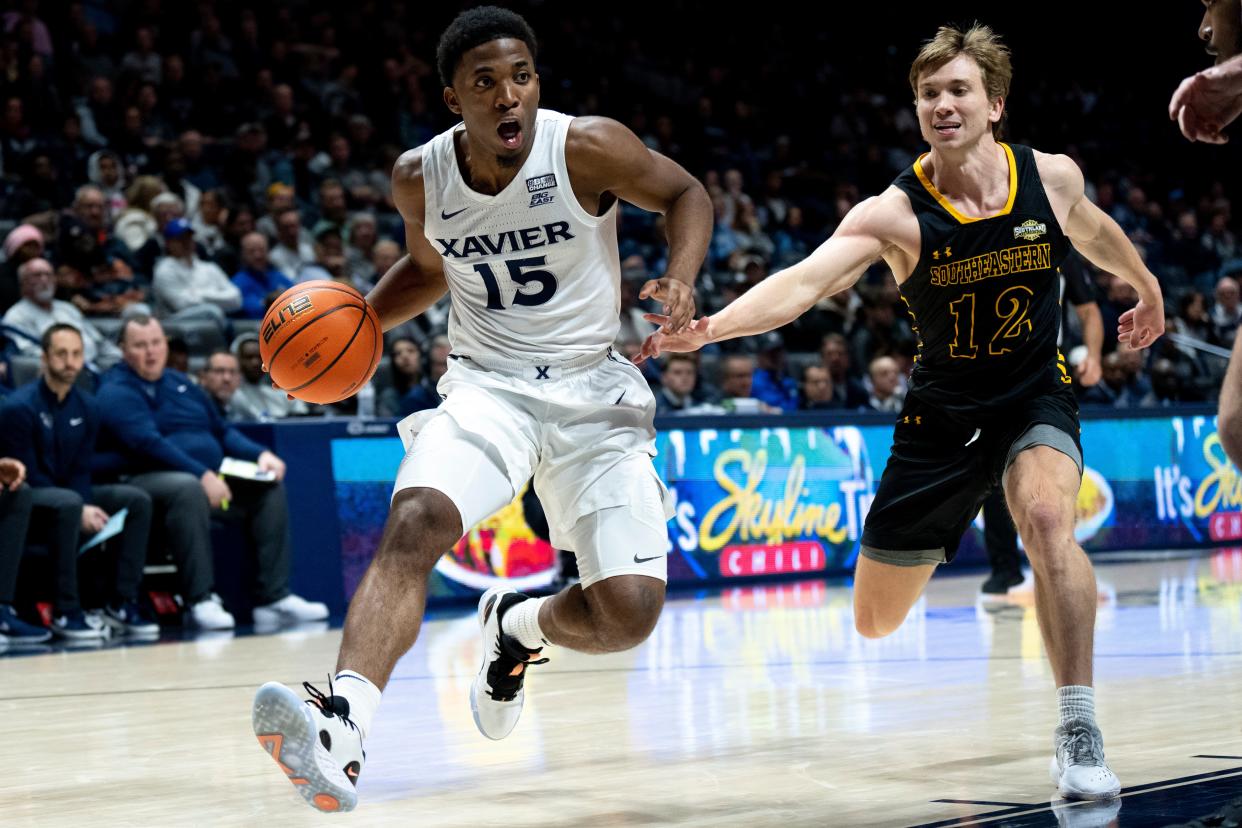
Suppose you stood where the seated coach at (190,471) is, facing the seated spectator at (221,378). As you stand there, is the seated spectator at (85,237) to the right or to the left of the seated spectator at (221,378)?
left

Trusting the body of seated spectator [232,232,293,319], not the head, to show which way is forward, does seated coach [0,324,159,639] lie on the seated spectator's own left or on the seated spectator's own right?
on the seated spectator's own right

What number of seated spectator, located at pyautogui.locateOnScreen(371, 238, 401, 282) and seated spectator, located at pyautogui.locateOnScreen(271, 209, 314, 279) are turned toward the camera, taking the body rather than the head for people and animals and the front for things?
2

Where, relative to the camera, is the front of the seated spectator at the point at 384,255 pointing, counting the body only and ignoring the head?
toward the camera

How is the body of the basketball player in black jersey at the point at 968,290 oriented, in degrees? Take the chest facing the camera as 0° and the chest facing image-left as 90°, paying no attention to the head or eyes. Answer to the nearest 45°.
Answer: approximately 0°

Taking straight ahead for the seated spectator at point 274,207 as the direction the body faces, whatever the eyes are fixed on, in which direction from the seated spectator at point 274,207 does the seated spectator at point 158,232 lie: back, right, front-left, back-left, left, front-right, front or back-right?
right

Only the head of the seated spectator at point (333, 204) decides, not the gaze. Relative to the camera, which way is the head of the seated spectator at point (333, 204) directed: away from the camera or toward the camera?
toward the camera

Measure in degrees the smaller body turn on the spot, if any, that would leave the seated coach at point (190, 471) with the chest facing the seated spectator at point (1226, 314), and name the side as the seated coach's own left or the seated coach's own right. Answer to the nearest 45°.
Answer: approximately 90° to the seated coach's own left

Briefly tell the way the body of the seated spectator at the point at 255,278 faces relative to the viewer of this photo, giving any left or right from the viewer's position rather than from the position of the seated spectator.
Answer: facing the viewer and to the right of the viewer

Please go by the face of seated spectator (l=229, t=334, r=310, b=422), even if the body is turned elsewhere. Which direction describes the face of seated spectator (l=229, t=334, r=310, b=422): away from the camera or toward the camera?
toward the camera

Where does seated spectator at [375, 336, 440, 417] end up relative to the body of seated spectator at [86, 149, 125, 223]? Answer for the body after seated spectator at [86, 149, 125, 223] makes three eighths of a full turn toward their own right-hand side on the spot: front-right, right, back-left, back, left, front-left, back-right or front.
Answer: back-left

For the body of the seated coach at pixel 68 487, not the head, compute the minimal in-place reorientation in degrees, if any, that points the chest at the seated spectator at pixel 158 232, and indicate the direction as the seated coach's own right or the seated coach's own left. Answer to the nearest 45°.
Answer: approximately 135° to the seated coach's own left

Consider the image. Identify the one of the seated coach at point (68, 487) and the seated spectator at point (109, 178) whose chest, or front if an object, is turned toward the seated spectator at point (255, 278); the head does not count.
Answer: the seated spectator at point (109, 178)

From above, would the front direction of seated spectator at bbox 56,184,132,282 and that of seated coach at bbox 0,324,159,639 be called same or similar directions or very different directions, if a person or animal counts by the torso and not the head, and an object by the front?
same or similar directions

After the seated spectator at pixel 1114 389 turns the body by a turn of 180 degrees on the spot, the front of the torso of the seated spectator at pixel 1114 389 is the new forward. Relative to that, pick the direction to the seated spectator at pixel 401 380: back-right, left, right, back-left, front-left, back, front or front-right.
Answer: back-left
